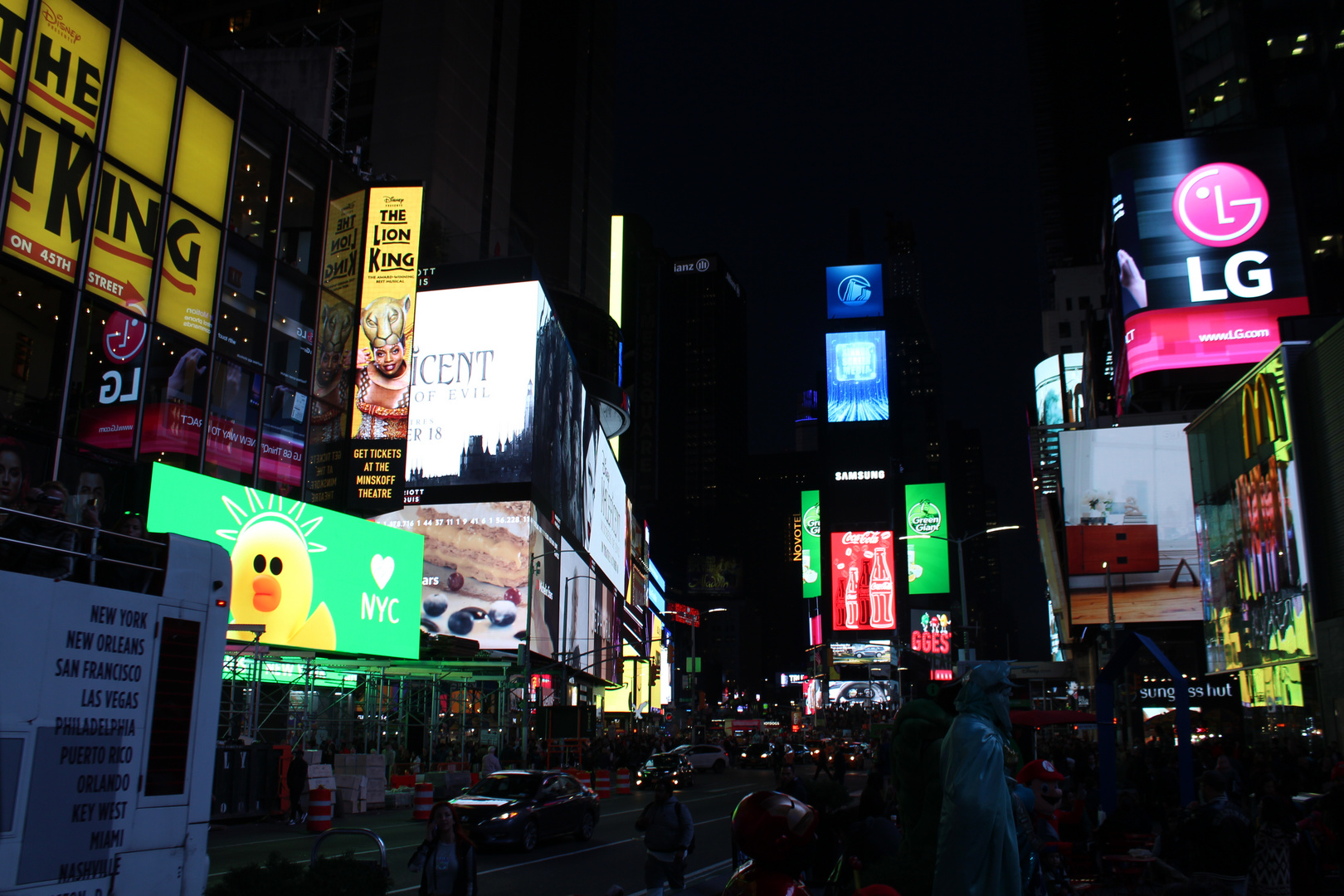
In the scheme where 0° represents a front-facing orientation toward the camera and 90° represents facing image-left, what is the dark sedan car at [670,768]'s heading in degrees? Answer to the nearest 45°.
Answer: approximately 45°

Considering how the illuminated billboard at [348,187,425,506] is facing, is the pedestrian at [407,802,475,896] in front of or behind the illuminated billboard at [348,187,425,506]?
in front

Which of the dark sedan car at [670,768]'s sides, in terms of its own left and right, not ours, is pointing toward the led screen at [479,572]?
right

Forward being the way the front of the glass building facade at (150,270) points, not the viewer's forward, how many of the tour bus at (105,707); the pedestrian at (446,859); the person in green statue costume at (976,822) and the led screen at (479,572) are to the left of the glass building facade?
1

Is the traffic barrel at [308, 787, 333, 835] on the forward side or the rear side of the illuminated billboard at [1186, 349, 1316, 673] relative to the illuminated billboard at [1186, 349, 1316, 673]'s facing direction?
on the forward side

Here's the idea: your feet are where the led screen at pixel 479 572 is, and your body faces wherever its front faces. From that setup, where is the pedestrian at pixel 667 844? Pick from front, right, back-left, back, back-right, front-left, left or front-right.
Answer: front

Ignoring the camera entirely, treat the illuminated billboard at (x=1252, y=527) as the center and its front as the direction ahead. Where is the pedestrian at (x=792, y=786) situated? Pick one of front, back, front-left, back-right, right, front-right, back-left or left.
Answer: front-left

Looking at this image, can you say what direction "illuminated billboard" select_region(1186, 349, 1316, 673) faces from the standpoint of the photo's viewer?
facing the viewer and to the left of the viewer

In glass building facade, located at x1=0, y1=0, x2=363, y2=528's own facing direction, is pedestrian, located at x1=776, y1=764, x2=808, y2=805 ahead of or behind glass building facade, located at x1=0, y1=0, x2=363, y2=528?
ahead

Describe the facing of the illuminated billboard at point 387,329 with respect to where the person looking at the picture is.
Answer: facing the viewer

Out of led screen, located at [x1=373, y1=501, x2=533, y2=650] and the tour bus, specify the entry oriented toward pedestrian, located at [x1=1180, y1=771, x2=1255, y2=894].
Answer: the led screen

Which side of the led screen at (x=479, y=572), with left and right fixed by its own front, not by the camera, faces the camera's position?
front

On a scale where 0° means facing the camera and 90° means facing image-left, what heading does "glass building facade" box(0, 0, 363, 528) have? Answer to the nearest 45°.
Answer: approximately 315°
